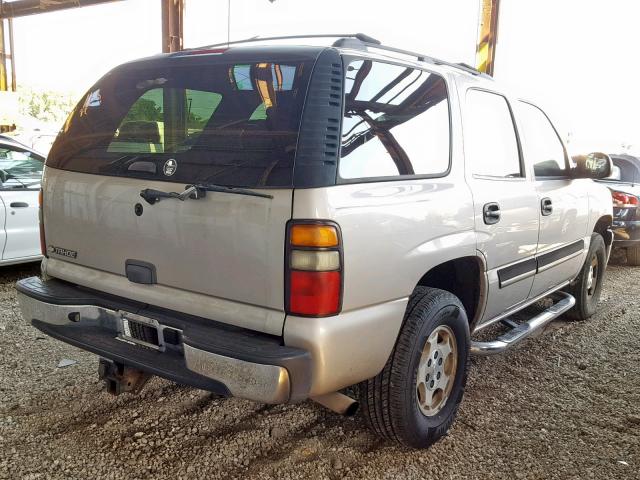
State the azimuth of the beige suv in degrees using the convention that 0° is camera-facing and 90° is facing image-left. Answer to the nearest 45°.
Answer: approximately 225°

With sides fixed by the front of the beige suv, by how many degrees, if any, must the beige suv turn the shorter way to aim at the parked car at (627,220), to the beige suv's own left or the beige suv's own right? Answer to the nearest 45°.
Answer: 0° — it already faces it

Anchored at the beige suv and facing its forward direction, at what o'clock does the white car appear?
The white car is roughly at 9 o'clock from the beige suv.

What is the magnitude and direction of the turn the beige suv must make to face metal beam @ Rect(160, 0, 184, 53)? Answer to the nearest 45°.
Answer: approximately 45° to its left
